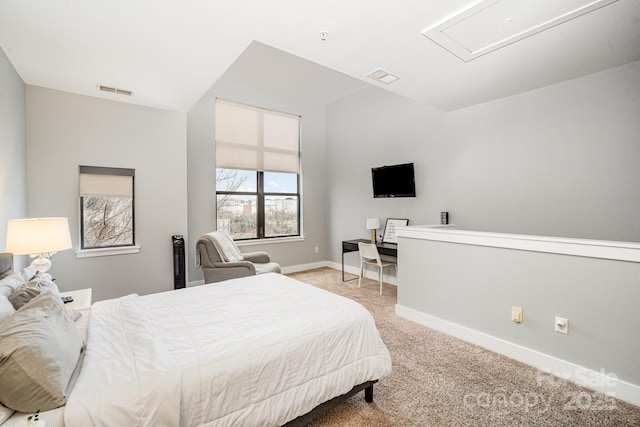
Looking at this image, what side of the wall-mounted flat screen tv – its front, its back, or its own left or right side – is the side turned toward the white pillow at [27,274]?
front

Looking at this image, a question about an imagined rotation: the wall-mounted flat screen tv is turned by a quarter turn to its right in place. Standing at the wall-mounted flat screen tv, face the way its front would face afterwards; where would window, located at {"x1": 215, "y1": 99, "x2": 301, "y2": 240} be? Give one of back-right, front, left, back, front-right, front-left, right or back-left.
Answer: front-left

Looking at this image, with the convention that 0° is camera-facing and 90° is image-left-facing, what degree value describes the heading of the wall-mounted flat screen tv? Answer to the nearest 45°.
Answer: approximately 45°

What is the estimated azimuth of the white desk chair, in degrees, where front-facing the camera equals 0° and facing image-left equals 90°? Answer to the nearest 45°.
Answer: approximately 225°

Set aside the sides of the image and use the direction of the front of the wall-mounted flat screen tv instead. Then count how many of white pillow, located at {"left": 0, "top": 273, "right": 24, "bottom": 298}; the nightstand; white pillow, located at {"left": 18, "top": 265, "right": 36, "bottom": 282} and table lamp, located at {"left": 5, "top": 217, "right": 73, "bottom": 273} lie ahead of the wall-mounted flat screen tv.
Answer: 4

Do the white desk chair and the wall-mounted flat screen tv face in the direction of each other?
yes

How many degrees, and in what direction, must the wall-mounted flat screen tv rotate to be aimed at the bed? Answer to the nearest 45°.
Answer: approximately 45° to its left

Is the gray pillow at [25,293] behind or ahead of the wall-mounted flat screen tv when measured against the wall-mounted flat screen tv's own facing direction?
ahead

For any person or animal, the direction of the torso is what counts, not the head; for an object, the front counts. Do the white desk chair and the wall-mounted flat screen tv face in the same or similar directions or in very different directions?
very different directions

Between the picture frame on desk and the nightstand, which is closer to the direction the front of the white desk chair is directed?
the picture frame on desk

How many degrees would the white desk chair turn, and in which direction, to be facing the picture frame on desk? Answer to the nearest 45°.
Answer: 0° — it already faces it

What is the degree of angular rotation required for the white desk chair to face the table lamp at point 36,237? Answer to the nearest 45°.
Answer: approximately 180°
